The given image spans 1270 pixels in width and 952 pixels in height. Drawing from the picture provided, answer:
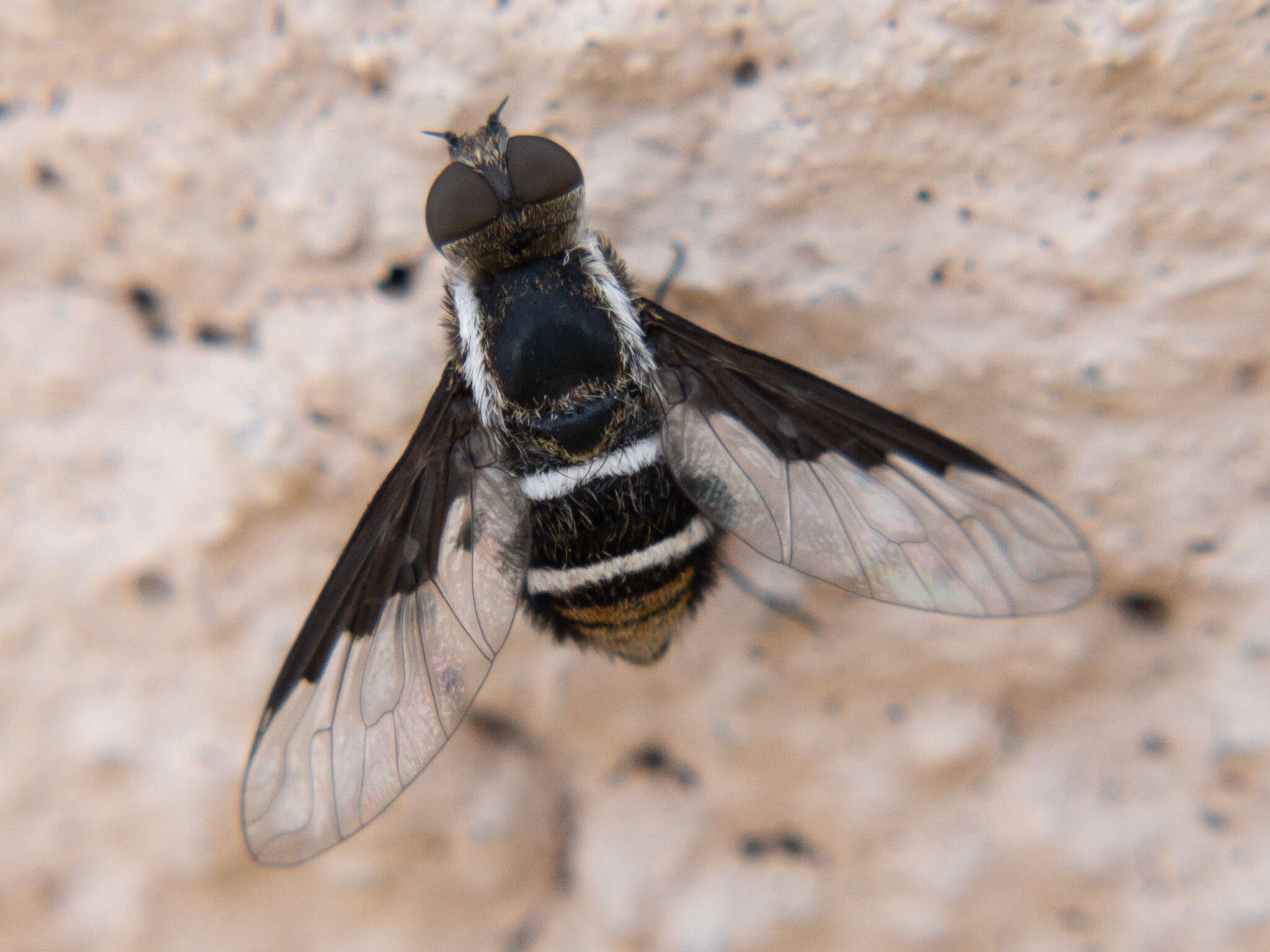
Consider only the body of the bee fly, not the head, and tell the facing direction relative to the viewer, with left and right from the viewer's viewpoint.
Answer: facing away from the viewer
